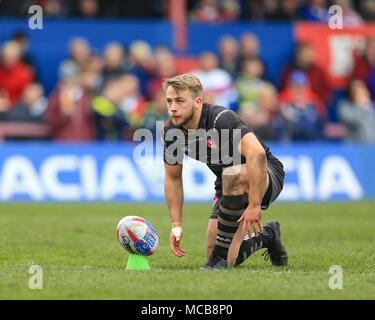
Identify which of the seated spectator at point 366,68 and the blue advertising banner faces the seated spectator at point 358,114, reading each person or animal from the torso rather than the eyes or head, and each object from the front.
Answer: the seated spectator at point 366,68

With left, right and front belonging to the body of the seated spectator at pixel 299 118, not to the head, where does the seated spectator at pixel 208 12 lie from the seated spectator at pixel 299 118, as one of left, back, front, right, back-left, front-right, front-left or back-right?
back-right

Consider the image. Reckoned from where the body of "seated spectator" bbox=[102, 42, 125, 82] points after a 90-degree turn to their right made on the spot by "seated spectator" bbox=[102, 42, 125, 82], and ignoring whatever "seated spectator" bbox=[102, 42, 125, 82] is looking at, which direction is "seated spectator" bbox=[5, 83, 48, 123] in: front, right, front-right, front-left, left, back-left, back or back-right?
front

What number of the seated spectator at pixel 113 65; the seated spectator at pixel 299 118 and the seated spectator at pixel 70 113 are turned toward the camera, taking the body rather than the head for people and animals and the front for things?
3

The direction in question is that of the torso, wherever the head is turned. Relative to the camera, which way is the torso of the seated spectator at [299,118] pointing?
toward the camera

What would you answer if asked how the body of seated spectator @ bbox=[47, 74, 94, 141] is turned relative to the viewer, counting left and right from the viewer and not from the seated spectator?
facing the viewer

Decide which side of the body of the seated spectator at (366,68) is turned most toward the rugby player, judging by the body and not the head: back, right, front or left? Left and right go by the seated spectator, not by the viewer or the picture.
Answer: front

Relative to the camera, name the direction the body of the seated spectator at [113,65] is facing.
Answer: toward the camera

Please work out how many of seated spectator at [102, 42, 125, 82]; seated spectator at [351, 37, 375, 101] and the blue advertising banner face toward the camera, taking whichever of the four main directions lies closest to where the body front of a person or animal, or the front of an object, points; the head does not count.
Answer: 3
